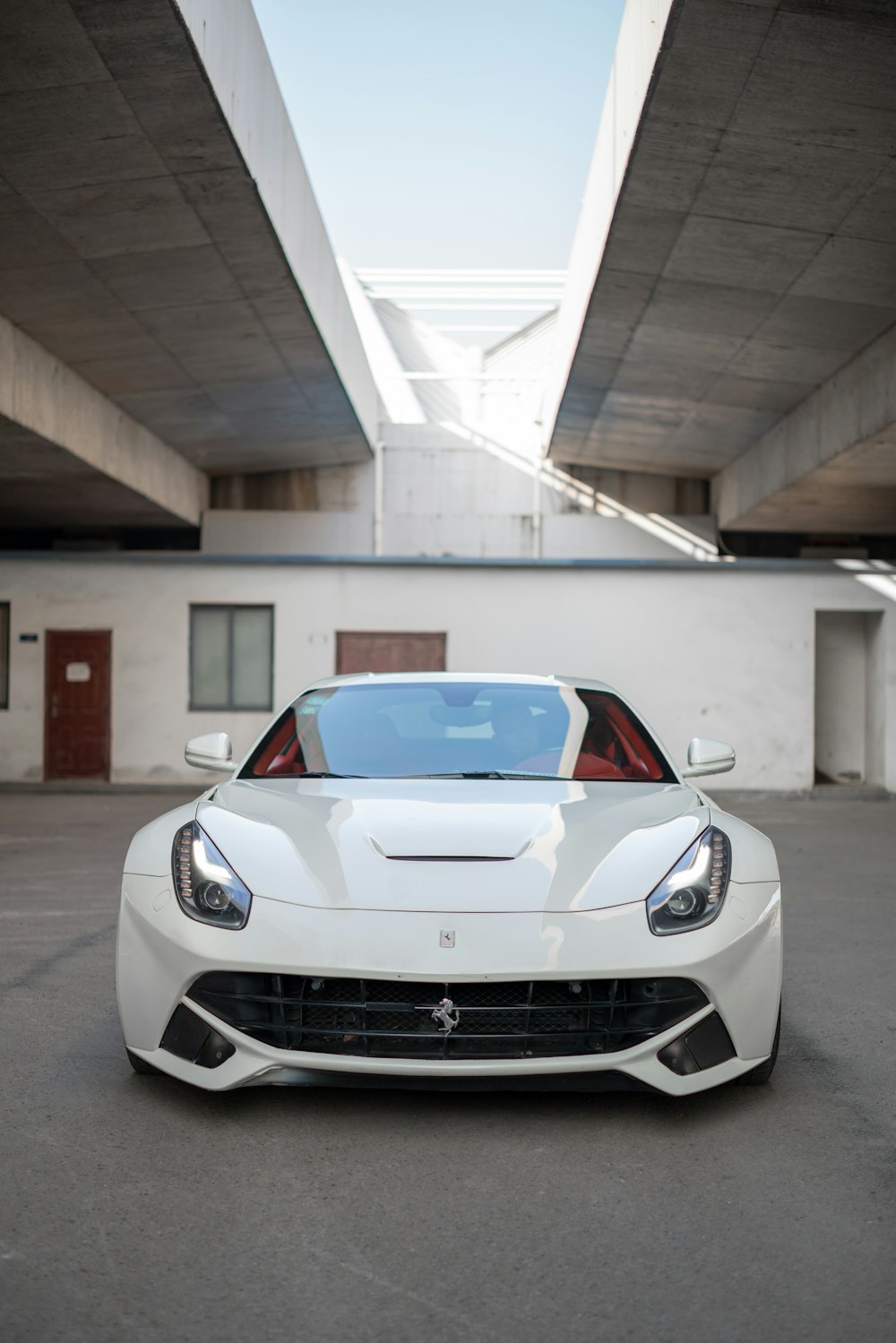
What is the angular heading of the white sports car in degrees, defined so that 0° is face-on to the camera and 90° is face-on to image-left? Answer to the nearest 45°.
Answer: approximately 0°

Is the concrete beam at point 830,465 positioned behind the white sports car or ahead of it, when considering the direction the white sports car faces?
behind

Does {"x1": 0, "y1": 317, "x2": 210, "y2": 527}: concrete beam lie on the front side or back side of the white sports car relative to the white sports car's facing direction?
on the back side
